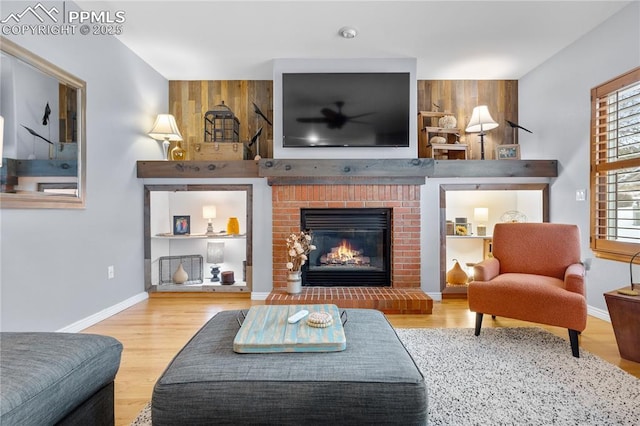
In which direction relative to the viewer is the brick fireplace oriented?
toward the camera

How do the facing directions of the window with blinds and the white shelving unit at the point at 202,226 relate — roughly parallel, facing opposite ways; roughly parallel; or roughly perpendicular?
roughly perpendicular

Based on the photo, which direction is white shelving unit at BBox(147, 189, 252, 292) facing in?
toward the camera

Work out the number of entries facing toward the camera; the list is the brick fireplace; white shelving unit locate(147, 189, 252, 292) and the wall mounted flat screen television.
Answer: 3

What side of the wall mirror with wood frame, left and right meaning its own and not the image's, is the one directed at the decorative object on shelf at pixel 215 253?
left

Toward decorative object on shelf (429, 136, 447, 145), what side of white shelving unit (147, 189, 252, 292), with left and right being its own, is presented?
left

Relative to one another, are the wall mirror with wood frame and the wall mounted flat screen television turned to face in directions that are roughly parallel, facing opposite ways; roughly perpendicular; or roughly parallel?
roughly perpendicular

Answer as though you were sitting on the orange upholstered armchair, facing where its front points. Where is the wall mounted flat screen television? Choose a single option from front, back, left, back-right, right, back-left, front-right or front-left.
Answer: front-right

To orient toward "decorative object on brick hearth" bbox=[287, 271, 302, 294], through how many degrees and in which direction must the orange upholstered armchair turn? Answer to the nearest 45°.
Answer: approximately 45° to its right

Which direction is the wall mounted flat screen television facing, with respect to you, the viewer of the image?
facing the viewer

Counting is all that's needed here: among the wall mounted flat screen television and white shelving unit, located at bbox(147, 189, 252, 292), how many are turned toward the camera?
2

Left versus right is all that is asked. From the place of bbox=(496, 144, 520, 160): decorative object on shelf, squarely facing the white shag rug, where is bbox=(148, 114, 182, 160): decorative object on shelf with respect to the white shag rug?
right

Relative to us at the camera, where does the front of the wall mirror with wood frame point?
facing the viewer and to the right of the viewer

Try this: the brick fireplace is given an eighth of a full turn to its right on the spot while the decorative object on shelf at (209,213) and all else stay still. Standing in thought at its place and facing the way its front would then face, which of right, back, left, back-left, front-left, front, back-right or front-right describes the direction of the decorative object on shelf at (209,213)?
front-right

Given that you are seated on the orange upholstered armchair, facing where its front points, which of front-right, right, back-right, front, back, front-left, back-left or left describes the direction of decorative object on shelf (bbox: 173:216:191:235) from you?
front-right
